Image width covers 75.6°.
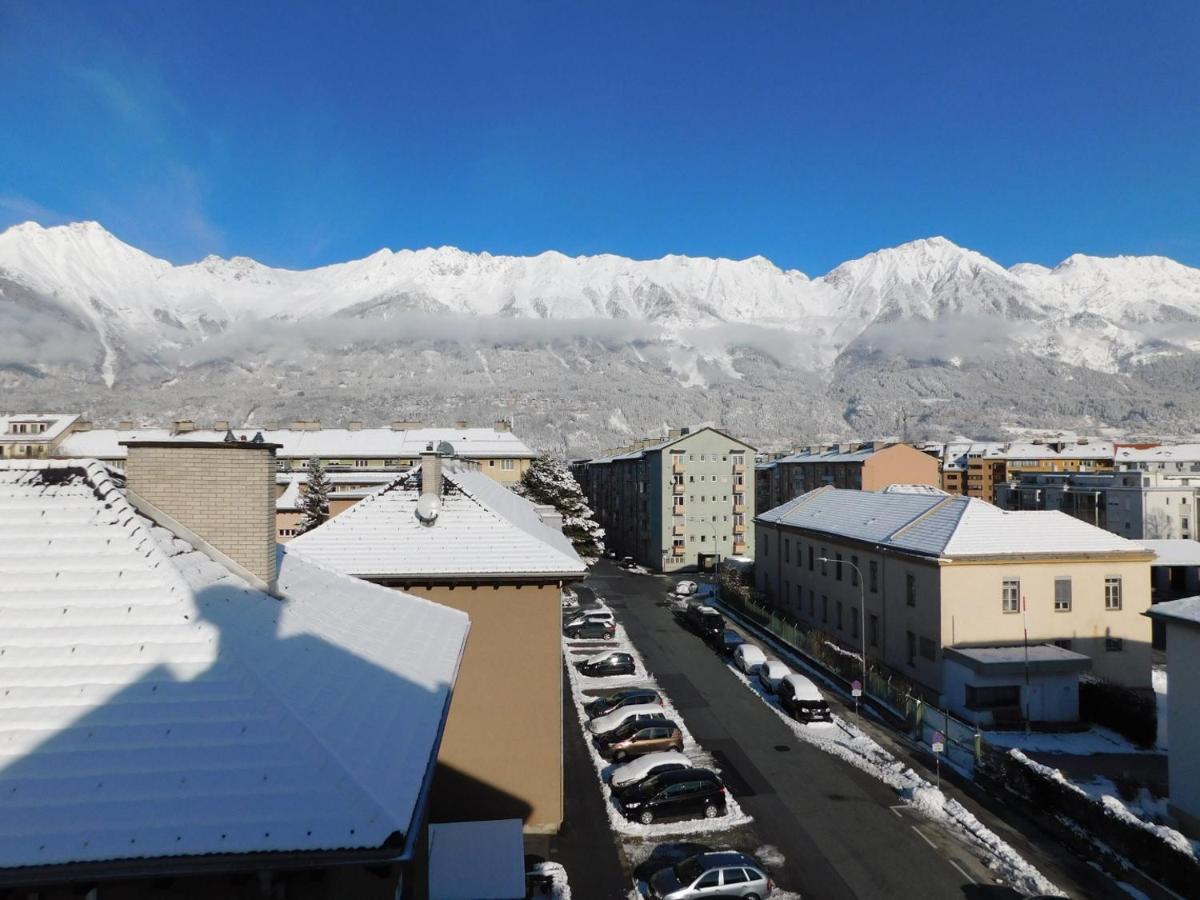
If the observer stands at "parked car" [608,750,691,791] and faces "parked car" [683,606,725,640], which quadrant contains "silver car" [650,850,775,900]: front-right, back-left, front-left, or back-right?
back-right

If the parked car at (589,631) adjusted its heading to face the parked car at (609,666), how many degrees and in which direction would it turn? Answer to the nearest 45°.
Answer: approximately 90° to its left

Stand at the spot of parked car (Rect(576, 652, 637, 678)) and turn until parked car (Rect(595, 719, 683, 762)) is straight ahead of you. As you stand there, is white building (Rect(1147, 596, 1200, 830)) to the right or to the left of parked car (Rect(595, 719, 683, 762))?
left

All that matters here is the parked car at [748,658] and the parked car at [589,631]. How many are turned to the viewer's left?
1

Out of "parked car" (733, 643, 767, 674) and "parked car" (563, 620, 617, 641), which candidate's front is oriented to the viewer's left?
"parked car" (563, 620, 617, 641)

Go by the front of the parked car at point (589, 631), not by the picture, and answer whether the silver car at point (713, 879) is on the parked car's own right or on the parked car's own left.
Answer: on the parked car's own left

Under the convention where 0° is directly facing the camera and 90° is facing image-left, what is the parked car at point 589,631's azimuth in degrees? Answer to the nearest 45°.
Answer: approximately 90°
